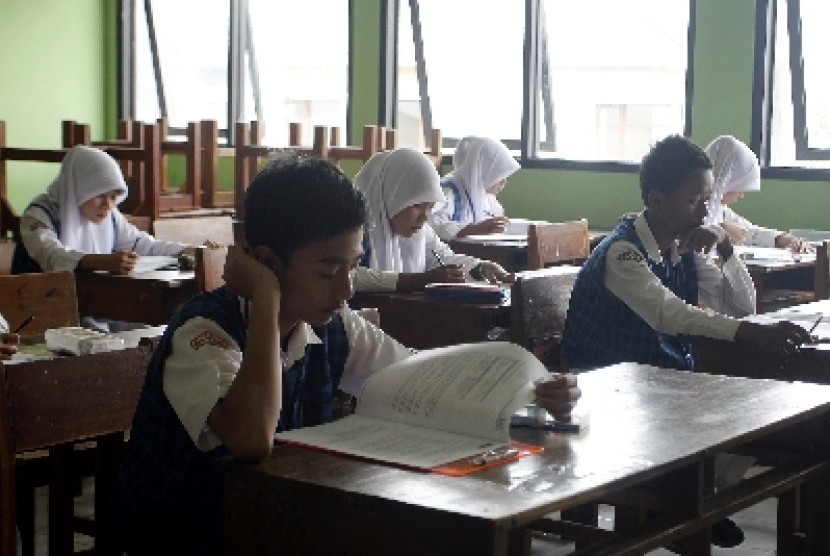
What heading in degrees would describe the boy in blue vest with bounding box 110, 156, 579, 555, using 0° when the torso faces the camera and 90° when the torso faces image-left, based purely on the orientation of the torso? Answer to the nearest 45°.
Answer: approximately 315°

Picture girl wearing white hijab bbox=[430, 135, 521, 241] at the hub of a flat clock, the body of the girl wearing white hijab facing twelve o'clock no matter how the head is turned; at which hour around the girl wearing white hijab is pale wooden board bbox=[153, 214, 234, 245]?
The pale wooden board is roughly at 4 o'clock from the girl wearing white hijab.

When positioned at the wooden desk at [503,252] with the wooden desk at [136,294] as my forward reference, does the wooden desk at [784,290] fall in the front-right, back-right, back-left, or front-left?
back-left

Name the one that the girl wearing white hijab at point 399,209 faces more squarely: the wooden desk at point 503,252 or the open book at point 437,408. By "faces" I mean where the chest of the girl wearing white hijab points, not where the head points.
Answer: the open book

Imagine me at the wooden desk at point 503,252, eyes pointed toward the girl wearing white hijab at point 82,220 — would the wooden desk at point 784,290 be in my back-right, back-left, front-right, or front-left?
back-left
